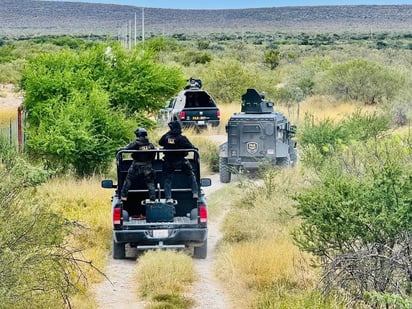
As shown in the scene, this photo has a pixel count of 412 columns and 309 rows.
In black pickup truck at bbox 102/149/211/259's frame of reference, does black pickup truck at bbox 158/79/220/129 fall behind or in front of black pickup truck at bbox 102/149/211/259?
in front

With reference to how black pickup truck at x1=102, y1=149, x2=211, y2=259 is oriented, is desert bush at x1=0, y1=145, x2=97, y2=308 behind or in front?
behind

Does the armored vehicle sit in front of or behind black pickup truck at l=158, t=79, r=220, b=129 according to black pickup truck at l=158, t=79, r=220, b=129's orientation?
behind

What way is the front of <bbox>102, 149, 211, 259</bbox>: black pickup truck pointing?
away from the camera

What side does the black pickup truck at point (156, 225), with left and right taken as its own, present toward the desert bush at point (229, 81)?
front

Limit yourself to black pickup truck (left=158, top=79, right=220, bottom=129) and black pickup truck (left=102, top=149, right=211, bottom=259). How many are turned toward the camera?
0

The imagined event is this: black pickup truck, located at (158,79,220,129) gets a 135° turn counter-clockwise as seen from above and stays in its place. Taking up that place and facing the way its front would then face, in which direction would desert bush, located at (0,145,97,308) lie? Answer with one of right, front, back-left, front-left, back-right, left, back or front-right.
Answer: front

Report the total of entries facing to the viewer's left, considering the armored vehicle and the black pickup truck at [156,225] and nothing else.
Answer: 0

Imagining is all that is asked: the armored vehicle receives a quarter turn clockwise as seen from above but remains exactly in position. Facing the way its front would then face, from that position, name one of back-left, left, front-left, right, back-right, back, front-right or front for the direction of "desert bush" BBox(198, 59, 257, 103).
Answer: back-left

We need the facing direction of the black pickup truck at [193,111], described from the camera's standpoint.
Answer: facing away from the viewer and to the left of the viewer

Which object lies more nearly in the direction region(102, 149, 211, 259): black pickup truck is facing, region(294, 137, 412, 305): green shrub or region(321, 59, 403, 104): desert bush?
the desert bush

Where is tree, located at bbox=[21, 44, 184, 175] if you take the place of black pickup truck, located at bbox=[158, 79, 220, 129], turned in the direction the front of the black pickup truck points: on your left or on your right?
on your left

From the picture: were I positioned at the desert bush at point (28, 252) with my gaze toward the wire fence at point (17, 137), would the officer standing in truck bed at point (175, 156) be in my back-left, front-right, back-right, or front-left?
front-right

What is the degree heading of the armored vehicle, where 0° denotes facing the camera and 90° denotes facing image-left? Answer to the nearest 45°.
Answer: approximately 225°

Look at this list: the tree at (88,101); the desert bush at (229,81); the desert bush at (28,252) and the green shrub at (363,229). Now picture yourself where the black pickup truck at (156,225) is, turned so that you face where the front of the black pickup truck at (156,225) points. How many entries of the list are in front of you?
2
